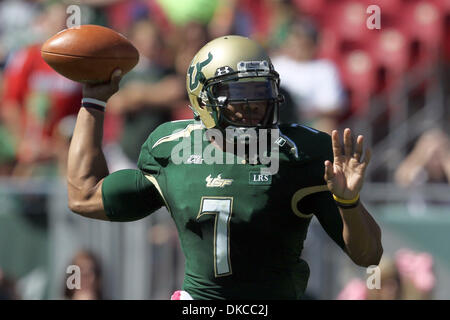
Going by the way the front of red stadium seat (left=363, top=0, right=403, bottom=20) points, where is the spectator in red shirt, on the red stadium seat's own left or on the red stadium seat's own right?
on the red stadium seat's own right

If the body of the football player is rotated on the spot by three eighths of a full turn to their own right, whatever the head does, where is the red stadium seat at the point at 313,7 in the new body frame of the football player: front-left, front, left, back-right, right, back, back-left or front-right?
front-right

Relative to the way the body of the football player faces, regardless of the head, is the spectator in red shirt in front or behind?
behind

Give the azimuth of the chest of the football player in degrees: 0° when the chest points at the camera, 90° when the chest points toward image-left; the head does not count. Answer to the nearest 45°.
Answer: approximately 0°

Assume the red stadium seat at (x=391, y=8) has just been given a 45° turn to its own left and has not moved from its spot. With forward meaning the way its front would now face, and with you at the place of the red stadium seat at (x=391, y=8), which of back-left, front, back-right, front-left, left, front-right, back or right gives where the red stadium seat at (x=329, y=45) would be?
back-right

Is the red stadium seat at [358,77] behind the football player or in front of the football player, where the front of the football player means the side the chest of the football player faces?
behind

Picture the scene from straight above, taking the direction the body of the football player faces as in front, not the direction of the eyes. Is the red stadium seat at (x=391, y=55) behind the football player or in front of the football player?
behind

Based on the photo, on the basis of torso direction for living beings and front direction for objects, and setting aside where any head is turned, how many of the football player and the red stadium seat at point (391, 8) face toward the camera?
2
